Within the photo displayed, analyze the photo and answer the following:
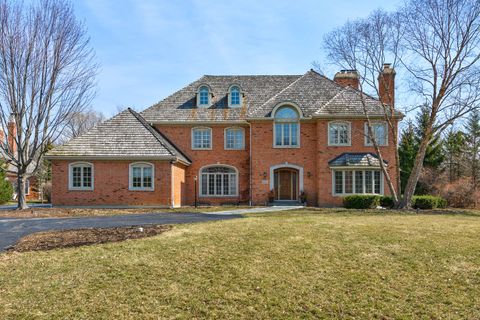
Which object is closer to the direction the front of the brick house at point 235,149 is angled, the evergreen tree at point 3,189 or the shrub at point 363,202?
the shrub

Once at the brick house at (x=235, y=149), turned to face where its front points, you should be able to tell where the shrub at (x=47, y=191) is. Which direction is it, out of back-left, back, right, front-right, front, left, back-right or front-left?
back-right

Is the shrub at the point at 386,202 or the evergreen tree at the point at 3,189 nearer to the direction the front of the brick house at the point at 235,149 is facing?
the shrub

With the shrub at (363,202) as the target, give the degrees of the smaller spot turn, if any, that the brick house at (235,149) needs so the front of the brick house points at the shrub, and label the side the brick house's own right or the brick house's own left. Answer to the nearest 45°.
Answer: approximately 45° to the brick house's own left

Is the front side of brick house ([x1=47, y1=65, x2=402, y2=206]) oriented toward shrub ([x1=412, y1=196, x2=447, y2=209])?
no

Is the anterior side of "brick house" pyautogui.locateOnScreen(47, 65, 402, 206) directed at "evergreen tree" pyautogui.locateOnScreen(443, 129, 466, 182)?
no

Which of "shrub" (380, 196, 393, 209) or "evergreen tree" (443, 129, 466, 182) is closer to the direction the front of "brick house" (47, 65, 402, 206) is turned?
the shrub

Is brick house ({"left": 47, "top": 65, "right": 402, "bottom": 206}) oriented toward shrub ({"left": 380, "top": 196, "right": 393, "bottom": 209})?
no

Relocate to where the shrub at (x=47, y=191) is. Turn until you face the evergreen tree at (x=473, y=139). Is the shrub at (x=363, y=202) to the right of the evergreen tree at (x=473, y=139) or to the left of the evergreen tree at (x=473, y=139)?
right

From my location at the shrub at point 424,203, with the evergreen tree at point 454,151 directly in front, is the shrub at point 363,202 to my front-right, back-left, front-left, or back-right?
back-left

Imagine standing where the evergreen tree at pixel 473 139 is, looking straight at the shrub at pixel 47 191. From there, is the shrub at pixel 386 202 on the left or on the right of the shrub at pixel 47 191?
left

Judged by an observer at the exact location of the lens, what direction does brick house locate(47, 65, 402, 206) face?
facing the viewer
